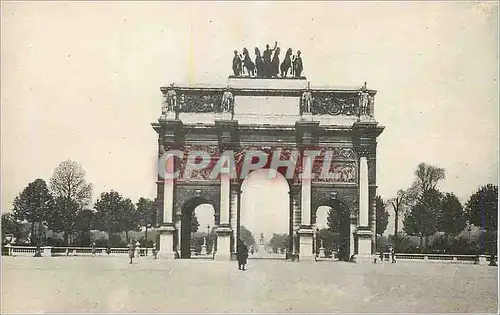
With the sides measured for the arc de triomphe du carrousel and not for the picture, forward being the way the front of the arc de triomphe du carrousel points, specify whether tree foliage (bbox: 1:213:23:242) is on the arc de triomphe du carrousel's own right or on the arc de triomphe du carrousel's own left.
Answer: on the arc de triomphe du carrousel's own right

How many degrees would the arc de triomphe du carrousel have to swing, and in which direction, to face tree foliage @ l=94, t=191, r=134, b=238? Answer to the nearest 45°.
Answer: approximately 90° to its right

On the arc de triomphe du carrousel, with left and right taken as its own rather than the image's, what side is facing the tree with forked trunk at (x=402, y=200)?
left

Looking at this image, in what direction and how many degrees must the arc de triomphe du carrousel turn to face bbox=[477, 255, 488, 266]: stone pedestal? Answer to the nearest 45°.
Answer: approximately 45° to its left

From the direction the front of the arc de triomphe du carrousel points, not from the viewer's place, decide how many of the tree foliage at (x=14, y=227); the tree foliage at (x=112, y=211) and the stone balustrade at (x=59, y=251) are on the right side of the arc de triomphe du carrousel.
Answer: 3

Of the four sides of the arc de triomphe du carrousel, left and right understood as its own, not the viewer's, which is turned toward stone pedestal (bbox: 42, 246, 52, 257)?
right

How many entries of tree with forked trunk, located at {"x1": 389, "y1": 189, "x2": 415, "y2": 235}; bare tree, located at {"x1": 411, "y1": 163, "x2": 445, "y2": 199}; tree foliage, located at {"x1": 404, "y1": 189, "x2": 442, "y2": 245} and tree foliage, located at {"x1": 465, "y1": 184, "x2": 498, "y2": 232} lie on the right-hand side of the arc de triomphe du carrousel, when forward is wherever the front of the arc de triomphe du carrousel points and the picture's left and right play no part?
0

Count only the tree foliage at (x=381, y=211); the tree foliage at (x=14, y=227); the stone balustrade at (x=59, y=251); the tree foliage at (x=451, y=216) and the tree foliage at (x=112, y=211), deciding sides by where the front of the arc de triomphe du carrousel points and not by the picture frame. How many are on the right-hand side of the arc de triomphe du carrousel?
3

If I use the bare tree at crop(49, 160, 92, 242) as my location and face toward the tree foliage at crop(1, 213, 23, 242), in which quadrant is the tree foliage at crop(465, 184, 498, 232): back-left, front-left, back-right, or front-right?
back-right

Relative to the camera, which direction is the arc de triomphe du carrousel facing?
toward the camera

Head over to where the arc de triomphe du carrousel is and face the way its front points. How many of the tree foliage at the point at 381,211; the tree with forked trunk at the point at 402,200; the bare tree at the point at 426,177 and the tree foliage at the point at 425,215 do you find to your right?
0

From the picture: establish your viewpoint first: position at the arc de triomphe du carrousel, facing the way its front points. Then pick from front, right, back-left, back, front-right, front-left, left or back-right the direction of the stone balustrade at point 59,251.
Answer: right
